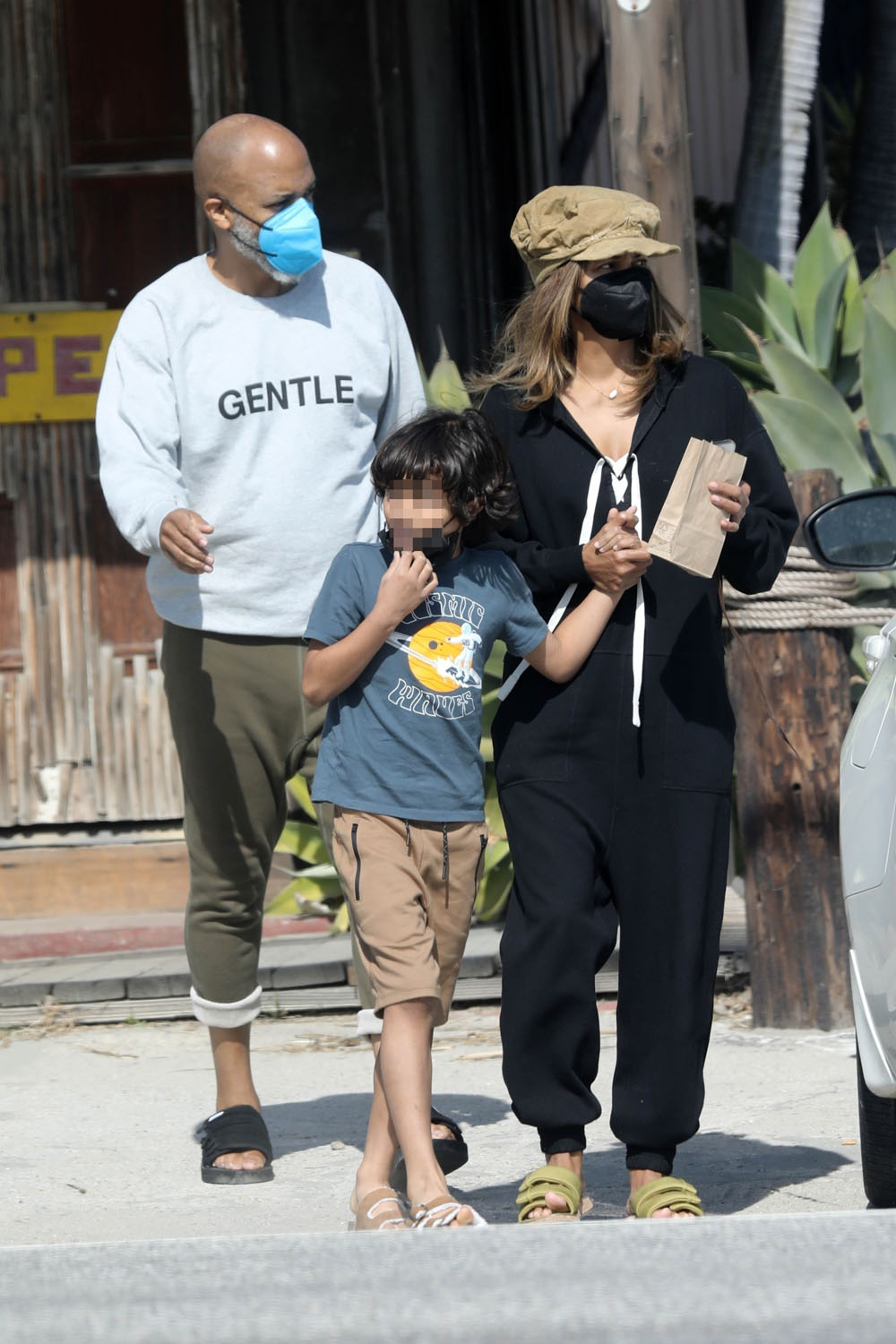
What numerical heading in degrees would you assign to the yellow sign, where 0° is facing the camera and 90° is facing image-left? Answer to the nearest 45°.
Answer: approximately 0°

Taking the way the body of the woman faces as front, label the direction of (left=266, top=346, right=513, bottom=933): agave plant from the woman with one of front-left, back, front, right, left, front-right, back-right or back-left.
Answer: back

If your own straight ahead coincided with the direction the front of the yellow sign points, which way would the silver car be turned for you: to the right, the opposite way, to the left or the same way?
the opposite way

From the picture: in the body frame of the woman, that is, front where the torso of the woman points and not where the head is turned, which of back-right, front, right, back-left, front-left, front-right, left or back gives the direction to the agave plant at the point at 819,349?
back

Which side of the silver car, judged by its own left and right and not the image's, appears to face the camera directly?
back

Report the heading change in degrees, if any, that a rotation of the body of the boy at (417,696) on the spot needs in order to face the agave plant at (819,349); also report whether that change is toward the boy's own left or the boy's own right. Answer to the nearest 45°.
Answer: approximately 180°

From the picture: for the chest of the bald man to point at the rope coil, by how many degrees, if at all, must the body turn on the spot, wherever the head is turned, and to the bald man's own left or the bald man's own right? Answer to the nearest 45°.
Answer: approximately 135° to the bald man's own left
